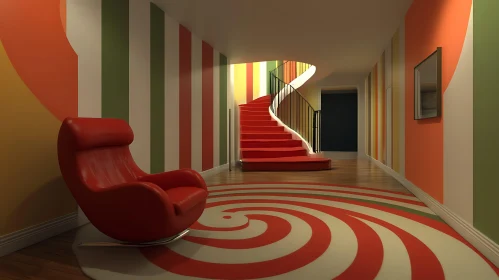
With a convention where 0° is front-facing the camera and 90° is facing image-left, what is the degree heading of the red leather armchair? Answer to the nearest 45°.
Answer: approximately 315°

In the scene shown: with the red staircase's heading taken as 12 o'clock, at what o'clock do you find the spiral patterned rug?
The spiral patterned rug is roughly at 12 o'clock from the red staircase.

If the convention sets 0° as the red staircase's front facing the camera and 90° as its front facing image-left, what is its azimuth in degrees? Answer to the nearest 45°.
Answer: approximately 0°

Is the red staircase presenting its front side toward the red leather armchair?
yes

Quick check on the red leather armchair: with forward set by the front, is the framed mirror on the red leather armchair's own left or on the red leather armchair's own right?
on the red leather armchair's own left

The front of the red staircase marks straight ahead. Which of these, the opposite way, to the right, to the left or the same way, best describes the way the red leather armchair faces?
to the left
